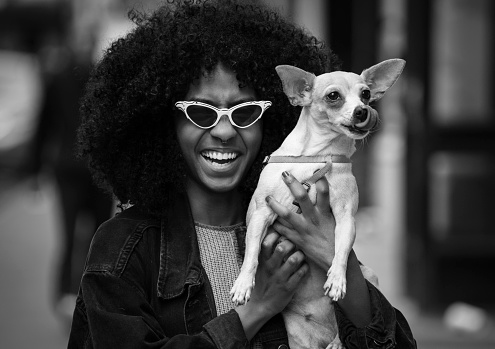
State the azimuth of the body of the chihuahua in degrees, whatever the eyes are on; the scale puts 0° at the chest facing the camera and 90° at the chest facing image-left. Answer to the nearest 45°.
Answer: approximately 315°
